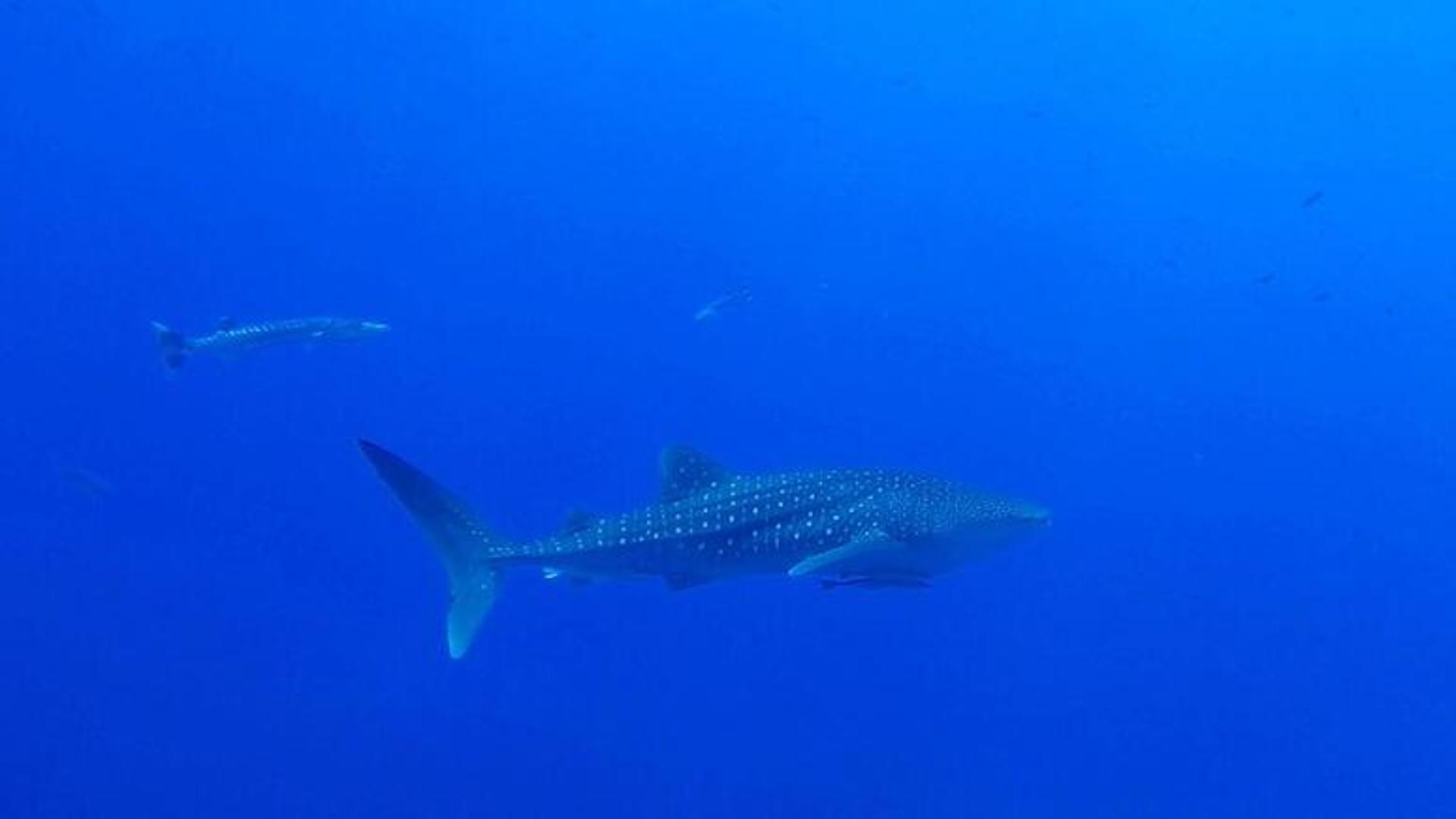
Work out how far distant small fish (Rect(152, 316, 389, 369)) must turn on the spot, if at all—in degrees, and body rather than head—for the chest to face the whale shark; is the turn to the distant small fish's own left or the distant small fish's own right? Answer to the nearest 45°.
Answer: approximately 45° to the distant small fish's own right

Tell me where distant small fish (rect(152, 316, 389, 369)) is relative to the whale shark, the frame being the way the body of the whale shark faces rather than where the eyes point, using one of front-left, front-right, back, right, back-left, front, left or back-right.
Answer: back-left

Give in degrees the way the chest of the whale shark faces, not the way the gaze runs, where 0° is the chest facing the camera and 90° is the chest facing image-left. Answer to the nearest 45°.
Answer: approximately 270°

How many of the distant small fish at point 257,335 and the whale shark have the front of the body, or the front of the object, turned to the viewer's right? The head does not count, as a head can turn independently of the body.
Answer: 2

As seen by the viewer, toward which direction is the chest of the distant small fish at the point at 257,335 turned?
to the viewer's right
